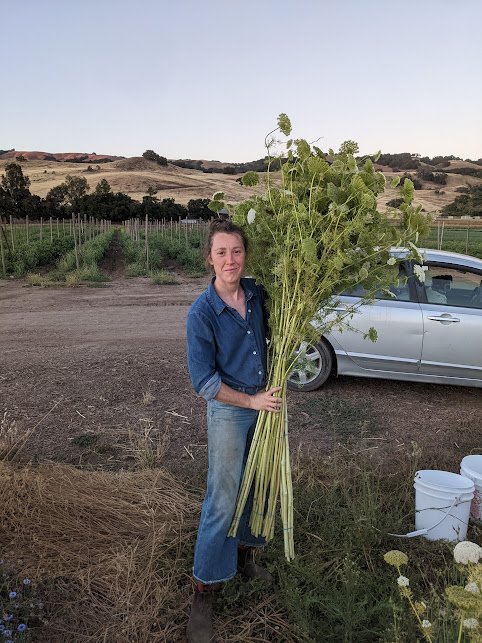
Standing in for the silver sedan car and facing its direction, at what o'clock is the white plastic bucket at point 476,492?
The white plastic bucket is roughly at 3 o'clock from the silver sedan car.

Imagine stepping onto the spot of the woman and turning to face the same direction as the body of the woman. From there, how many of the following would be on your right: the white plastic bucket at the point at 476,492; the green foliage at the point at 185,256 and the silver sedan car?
0

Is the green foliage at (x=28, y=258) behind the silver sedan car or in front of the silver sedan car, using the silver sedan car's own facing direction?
behind

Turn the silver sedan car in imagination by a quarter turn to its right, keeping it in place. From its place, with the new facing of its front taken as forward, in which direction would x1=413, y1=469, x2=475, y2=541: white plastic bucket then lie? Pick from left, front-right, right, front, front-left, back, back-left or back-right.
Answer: front

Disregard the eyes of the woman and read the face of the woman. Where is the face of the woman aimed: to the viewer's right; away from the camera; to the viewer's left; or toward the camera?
toward the camera

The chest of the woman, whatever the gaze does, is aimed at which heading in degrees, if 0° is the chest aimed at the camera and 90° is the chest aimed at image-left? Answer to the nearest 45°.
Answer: approximately 315°

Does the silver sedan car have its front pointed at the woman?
no

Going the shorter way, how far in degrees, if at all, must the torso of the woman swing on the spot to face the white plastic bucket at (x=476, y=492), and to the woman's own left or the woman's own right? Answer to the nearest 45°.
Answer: approximately 90° to the woman's own left

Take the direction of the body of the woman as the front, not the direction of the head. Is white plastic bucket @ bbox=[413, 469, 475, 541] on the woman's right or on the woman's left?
on the woman's left

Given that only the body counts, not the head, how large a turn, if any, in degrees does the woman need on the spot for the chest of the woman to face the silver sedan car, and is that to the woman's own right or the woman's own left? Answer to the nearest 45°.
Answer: approximately 90° to the woman's own left

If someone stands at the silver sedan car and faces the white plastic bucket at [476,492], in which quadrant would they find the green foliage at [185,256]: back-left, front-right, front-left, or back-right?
back-right
